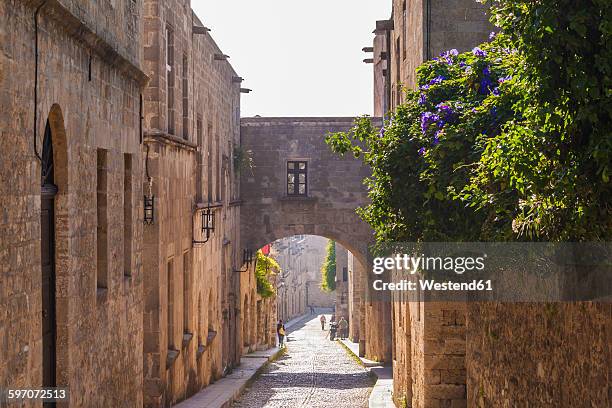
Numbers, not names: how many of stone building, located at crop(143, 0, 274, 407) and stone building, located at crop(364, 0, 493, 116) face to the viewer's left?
1

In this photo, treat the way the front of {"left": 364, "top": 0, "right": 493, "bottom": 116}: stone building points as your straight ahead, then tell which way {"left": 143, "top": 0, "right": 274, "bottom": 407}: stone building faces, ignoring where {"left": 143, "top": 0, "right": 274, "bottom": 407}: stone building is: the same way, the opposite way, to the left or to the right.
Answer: the opposite way

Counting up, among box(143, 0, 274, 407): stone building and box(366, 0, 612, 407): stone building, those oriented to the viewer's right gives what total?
1

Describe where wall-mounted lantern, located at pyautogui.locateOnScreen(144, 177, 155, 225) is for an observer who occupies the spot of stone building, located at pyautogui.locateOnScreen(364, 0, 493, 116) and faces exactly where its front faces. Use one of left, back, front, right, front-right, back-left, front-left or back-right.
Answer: front

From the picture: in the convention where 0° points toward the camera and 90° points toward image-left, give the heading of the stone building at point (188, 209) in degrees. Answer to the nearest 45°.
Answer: approximately 270°

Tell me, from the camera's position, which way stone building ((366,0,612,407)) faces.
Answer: facing to the left of the viewer

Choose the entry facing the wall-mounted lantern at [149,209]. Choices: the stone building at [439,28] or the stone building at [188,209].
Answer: the stone building at [439,28]

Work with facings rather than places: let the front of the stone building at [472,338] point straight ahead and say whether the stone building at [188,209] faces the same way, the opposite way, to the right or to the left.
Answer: the opposite way

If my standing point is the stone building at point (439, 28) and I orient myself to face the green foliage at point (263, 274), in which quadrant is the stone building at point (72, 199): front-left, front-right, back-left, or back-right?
back-left

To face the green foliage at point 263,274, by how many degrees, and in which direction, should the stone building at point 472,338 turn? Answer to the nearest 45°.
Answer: approximately 90° to its right
